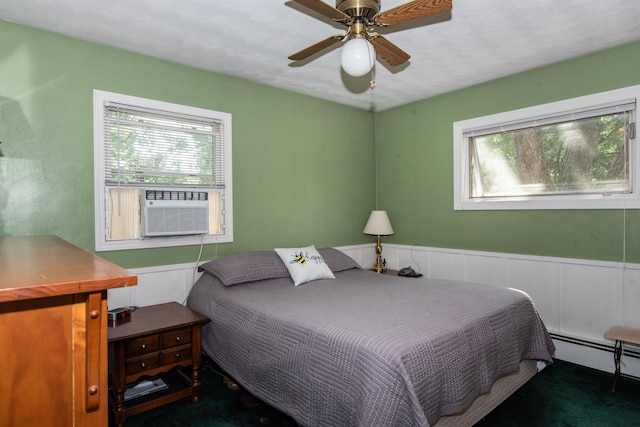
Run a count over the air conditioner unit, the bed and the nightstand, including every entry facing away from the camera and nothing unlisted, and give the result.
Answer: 0

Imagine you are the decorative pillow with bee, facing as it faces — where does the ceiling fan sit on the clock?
The ceiling fan is roughly at 1 o'clock from the decorative pillow with bee.

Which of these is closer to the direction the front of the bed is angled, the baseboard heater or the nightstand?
the baseboard heater

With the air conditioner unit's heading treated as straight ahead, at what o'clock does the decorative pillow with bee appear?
The decorative pillow with bee is roughly at 11 o'clock from the air conditioner unit.

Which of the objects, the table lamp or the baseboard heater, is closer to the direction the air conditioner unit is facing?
the baseboard heater

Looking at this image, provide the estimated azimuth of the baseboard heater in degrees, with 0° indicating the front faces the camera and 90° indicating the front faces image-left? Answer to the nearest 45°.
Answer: approximately 45°

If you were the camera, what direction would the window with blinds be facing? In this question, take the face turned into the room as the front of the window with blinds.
facing the viewer and to the right of the viewer

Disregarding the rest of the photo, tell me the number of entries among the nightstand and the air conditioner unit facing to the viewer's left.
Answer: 0

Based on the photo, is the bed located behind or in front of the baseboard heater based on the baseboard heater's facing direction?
in front
